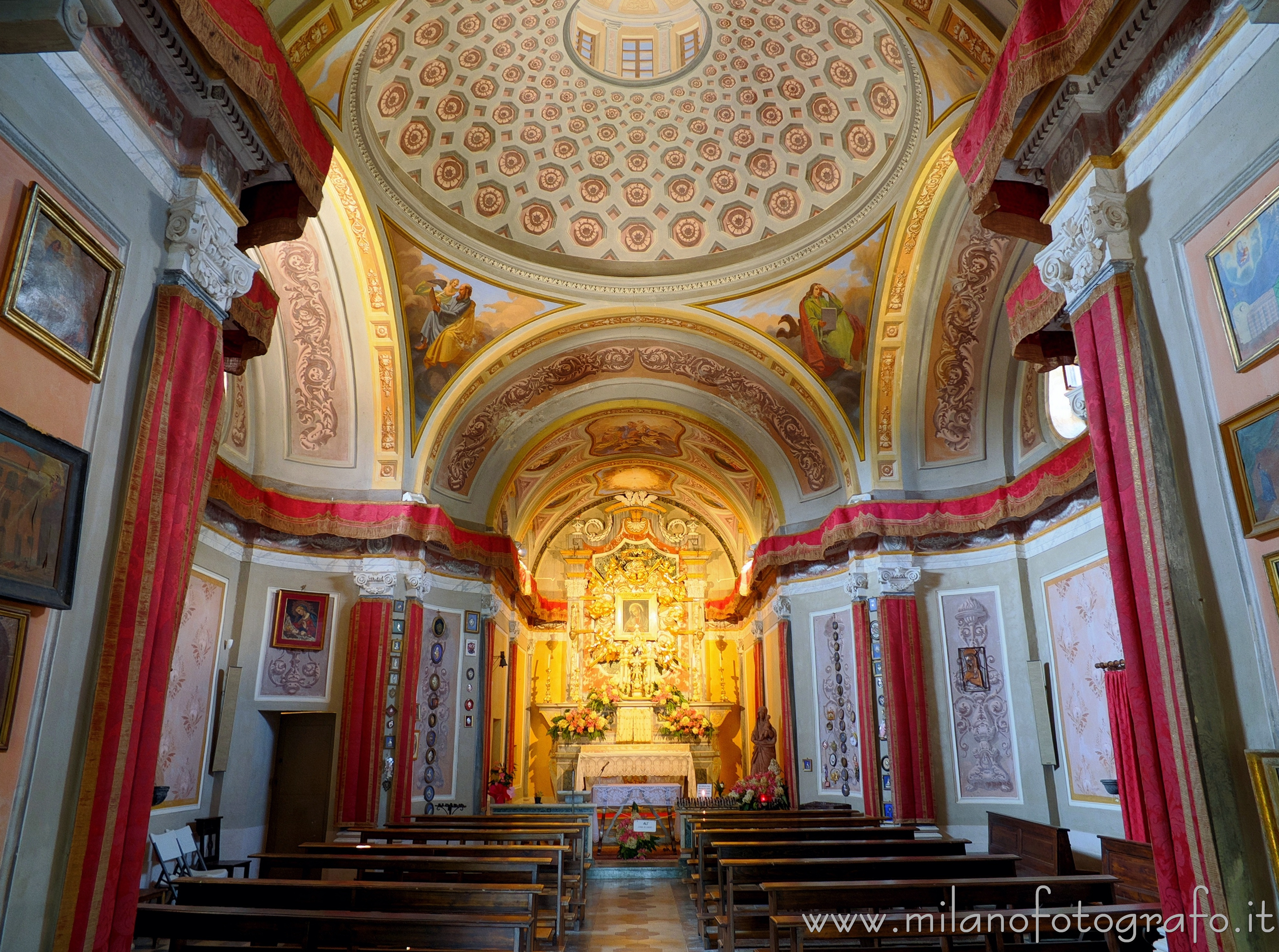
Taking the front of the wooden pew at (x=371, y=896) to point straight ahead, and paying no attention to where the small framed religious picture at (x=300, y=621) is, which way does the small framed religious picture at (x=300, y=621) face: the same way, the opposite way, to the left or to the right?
the opposite way

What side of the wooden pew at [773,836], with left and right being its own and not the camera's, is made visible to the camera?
back

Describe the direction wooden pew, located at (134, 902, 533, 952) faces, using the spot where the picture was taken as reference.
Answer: facing away from the viewer

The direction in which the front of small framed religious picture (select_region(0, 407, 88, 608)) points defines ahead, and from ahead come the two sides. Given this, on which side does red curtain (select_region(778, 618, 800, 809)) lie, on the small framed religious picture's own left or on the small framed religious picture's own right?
on the small framed religious picture's own left

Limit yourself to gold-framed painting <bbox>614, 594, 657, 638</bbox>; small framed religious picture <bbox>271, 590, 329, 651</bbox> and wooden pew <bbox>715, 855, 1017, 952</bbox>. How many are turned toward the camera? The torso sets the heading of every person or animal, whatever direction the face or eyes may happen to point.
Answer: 2

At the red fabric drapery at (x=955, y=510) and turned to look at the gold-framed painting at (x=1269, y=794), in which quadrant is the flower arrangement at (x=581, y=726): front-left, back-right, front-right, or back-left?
back-right

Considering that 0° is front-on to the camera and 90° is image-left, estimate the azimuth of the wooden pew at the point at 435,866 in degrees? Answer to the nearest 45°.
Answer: approximately 180°

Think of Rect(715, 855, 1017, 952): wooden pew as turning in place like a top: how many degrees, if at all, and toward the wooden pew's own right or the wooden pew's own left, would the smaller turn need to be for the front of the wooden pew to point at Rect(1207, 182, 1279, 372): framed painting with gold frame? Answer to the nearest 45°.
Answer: approximately 135° to the wooden pew's own right

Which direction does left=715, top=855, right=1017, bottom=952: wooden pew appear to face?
away from the camera

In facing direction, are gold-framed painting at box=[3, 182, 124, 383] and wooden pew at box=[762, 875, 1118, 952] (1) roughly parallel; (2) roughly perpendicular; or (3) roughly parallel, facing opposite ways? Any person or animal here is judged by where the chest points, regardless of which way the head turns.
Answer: roughly perpendicular

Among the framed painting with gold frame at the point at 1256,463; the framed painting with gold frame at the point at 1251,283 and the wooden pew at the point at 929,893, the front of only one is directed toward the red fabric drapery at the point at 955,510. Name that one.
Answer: the wooden pew

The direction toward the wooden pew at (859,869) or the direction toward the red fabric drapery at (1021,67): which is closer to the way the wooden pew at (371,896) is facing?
the wooden pew

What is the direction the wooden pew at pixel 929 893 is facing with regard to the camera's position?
facing away from the viewer
